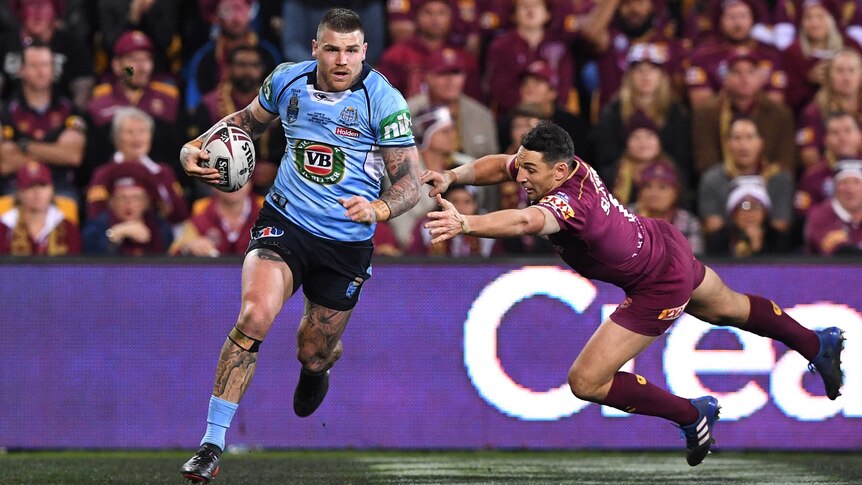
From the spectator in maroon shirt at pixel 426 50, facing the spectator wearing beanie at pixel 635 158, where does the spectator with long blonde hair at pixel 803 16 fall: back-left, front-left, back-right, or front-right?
front-left

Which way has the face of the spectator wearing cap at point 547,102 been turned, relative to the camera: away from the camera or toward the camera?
toward the camera

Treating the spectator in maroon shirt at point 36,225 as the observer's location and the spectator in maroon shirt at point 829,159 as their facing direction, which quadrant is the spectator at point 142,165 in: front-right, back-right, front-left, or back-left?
front-left

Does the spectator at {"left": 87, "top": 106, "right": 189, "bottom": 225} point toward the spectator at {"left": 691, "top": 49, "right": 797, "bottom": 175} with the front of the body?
no

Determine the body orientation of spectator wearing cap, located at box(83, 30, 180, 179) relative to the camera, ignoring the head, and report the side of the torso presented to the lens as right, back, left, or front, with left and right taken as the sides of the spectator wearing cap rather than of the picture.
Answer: front

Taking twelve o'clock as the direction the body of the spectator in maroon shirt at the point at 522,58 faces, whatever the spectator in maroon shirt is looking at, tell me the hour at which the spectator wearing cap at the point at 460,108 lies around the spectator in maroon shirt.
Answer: The spectator wearing cap is roughly at 1 o'clock from the spectator in maroon shirt.

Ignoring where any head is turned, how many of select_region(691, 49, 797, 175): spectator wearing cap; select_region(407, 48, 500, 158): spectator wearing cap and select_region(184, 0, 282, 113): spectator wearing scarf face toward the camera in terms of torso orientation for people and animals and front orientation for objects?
3

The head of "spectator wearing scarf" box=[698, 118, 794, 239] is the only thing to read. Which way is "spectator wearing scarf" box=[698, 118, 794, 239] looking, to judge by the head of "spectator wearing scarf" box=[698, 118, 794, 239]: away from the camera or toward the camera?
toward the camera

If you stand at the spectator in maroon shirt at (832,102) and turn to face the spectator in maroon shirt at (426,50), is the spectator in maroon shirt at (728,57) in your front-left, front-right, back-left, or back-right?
front-right

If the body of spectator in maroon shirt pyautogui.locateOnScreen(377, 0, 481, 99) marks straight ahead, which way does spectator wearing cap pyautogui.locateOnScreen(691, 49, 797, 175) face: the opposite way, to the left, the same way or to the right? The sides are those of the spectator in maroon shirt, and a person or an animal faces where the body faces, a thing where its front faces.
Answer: the same way

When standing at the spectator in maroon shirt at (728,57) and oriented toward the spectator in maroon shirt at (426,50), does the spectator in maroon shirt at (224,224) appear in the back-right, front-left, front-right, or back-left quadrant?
front-left

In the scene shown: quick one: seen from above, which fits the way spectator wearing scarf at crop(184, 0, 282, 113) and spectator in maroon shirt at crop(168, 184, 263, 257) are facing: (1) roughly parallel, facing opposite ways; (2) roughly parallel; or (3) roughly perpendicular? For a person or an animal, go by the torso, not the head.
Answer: roughly parallel

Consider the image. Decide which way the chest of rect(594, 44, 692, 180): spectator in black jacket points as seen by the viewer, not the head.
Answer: toward the camera

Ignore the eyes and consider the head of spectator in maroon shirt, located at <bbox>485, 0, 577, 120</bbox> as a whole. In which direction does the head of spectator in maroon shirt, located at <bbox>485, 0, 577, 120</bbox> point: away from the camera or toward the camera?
toward the camera

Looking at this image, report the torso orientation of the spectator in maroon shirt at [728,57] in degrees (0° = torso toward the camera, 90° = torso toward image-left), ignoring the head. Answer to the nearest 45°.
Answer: approximately 0°

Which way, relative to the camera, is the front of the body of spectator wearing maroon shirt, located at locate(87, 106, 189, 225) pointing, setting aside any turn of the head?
toward the camera

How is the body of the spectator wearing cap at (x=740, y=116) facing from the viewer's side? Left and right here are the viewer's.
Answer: facing the viewer
